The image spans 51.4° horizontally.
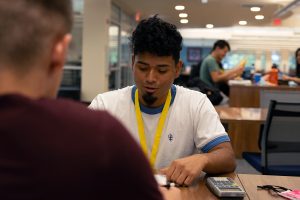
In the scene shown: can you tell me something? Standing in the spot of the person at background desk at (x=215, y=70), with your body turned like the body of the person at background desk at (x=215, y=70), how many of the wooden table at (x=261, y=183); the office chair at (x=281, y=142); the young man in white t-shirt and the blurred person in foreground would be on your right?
4

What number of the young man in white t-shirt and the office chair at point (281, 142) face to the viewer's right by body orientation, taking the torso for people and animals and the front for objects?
0

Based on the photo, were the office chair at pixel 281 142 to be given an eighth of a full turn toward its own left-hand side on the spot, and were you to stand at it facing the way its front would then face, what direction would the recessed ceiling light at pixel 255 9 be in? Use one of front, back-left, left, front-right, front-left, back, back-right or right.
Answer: right

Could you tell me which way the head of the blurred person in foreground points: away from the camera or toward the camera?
away from the camera

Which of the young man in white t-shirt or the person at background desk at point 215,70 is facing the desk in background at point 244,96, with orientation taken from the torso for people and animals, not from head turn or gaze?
the person at background desk

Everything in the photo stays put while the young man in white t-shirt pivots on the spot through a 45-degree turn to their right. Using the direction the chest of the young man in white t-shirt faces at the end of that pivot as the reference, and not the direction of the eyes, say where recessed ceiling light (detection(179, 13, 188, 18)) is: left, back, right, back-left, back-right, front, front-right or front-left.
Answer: back-right

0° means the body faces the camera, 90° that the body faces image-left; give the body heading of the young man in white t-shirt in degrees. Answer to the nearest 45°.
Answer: approximately 0°

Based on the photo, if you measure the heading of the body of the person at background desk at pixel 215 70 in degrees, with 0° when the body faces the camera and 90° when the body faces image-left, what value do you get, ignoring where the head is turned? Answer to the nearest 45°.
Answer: approximately 270°

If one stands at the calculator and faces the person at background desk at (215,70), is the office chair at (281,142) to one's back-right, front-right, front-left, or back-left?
front-right

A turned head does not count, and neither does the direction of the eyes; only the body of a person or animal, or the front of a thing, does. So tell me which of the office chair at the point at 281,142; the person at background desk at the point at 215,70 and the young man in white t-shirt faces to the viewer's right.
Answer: the person at background desk

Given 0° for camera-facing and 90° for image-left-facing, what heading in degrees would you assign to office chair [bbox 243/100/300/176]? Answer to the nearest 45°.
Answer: approximately 135°

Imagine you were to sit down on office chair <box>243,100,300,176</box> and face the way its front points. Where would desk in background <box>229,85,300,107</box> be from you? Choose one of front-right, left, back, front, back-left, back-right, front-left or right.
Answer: front-right

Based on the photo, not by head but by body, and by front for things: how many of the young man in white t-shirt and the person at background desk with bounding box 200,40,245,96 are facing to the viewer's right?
1
